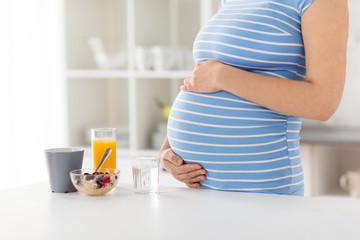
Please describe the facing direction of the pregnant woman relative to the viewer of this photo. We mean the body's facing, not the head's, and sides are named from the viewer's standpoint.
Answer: facing the viewer and to the left of the viewer
